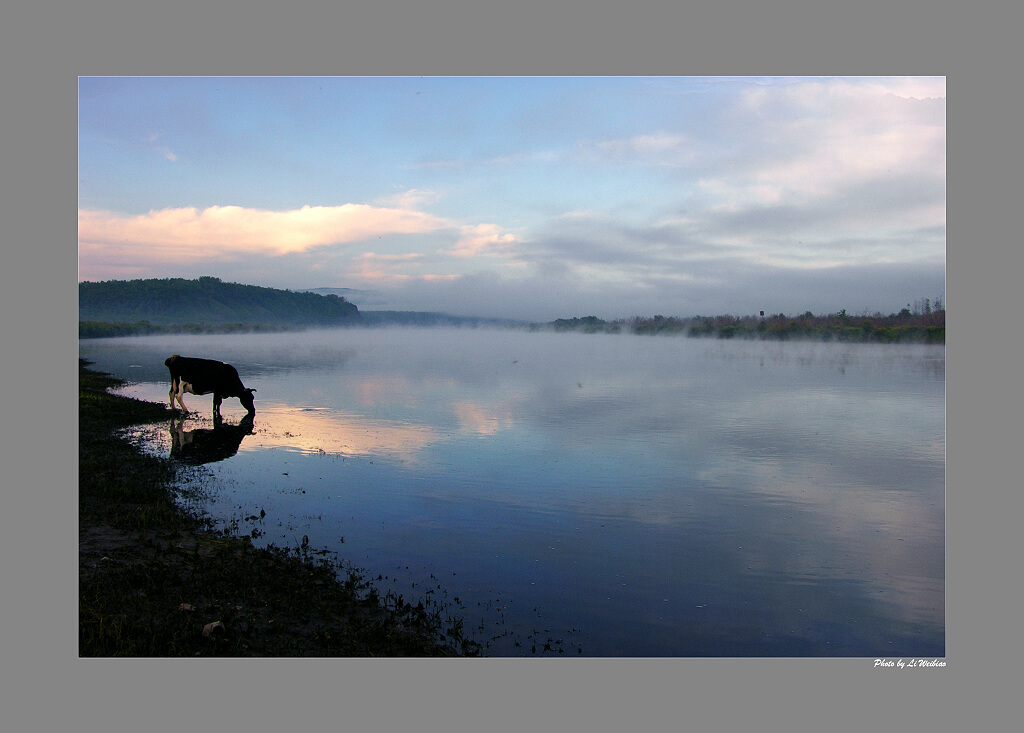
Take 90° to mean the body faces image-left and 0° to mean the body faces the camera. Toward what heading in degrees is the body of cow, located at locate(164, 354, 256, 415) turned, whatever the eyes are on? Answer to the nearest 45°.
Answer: approximately 270°
